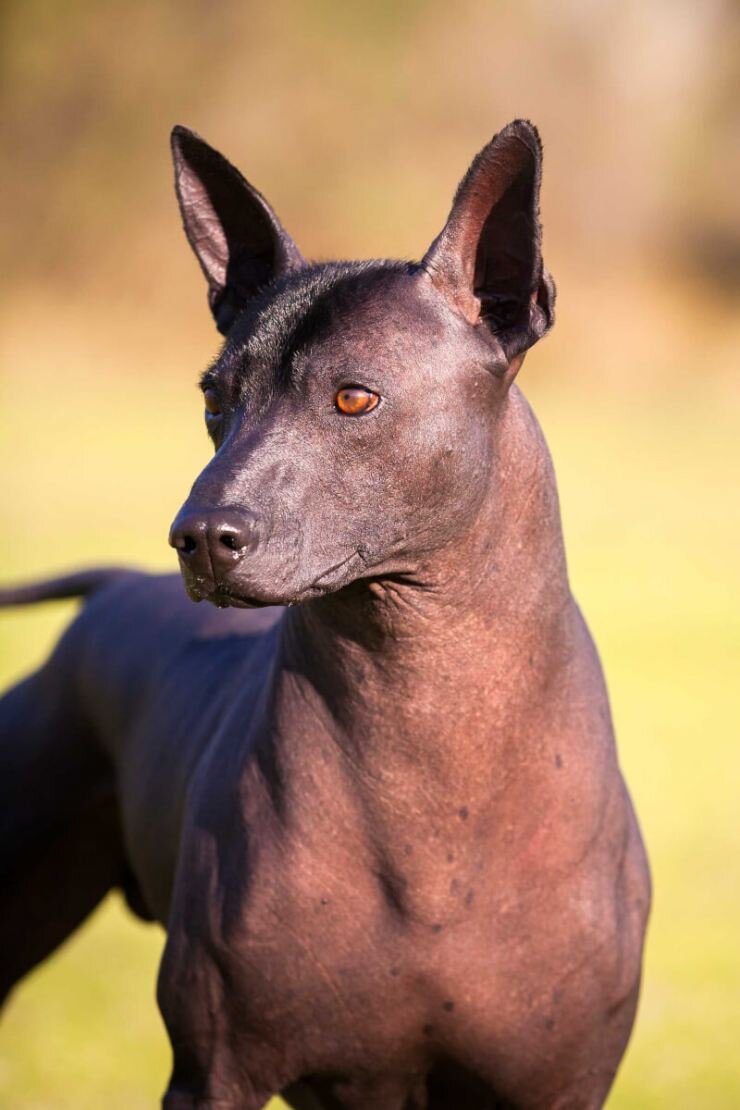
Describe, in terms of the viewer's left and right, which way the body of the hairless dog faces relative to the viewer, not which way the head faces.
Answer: facing the viewer and to the right of the viewer
